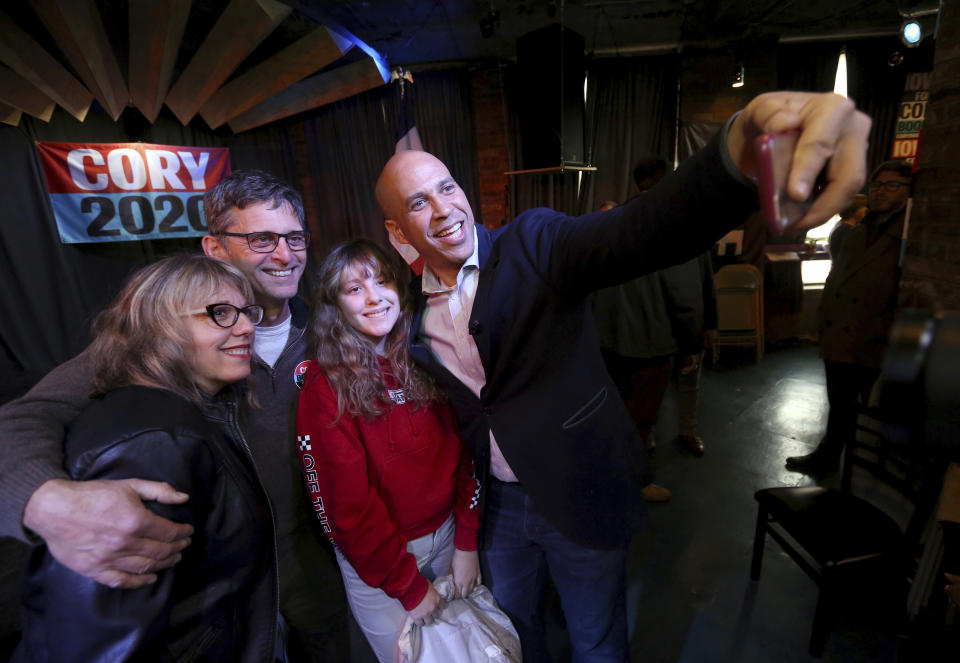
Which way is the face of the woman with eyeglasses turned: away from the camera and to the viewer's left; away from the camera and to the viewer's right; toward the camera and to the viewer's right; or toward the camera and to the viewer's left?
toward the camera and to the viewer's right

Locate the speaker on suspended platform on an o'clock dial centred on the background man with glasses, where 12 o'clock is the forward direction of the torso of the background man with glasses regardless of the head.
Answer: The speaker on suspended platform is roughly at 2 o'clock from the background man with glasses.

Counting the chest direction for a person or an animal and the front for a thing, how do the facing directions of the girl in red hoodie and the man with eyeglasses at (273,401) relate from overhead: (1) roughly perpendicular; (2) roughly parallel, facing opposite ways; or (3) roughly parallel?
roughly parallel

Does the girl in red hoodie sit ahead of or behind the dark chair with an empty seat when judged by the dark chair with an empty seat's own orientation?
ahead

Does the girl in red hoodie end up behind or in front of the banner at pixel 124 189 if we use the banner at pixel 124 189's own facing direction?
in front

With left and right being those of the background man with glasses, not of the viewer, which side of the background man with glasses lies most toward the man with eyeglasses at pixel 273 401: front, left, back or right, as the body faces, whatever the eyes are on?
front

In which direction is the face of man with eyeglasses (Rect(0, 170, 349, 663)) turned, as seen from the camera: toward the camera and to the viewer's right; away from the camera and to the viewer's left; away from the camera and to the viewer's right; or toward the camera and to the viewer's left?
toward the camera and to the viewer's right

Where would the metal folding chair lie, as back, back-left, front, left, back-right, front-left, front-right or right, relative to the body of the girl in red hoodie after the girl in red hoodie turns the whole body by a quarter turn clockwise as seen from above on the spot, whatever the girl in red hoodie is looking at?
back

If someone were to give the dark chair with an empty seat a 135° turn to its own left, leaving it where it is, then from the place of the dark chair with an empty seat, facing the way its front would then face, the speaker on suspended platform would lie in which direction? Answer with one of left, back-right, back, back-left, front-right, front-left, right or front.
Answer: back-left

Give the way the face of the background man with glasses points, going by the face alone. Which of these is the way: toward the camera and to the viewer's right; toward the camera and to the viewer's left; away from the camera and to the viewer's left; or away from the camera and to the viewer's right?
toward the camera and to the viewer's left

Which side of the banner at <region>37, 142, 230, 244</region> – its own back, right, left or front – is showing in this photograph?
front

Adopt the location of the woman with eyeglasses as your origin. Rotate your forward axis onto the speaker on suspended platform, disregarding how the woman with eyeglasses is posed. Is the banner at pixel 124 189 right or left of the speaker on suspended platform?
left

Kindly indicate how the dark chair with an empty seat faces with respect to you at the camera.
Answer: facing the viewer and to the left of the viewer
